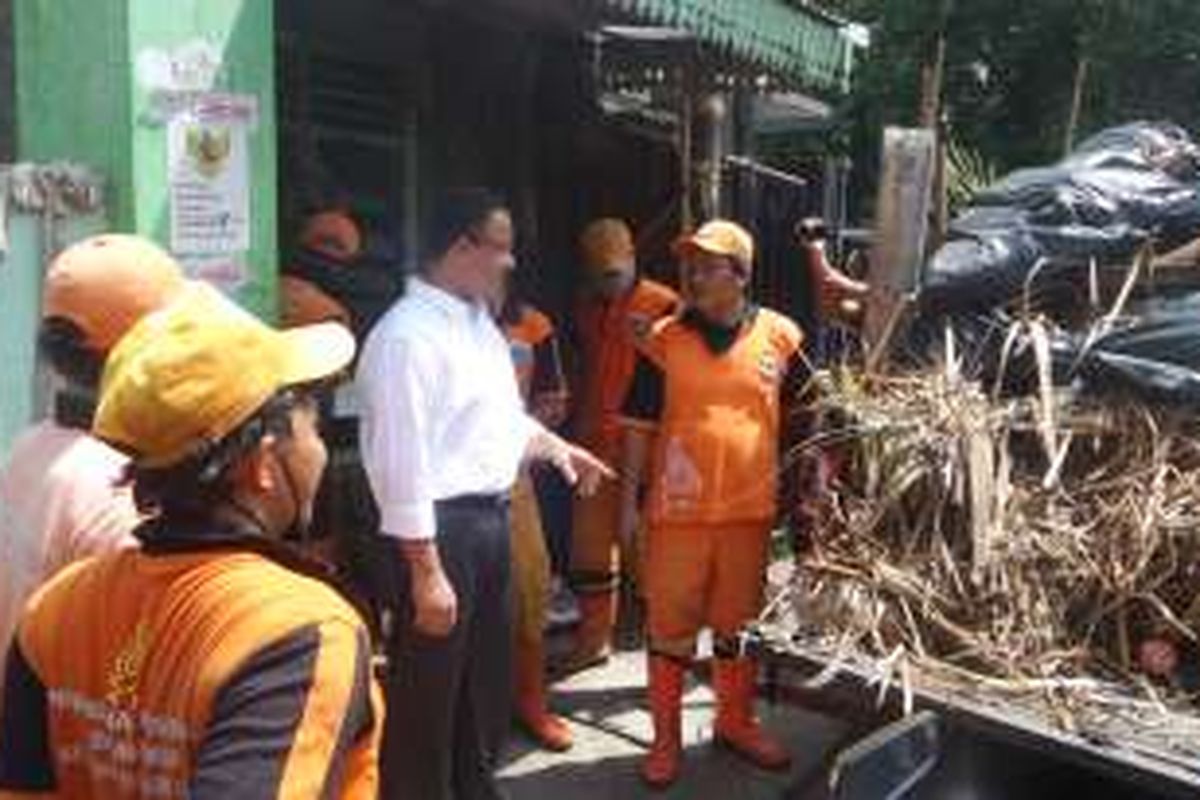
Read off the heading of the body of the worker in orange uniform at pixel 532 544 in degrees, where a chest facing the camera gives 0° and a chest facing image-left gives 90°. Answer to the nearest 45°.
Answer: approximately 315°

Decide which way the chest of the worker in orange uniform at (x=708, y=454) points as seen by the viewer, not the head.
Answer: toward the camera

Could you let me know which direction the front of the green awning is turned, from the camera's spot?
facing the viewer and to the right of the viewer

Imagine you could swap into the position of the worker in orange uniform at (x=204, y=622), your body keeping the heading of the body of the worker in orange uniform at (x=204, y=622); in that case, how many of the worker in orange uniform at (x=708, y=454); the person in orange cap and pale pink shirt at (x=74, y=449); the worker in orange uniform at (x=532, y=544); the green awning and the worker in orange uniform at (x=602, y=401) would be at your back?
0

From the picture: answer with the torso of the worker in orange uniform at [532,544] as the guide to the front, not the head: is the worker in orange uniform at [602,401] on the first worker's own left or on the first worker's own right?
on the first worker's own left

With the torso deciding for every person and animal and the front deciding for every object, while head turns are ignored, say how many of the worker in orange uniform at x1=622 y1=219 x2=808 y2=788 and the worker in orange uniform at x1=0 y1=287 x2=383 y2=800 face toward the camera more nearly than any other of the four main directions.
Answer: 1

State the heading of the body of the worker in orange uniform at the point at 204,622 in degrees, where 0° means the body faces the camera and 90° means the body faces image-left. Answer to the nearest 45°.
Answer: approximately 225°

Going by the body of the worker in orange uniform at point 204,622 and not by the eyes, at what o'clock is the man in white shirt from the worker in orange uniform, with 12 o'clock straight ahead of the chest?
The man in white shirt is roughly at 11 o'clock from the worker in orange uniform.

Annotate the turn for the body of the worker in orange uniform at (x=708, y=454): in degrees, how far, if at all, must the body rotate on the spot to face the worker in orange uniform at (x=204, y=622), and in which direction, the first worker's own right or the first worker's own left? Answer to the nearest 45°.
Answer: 0° — they already face them

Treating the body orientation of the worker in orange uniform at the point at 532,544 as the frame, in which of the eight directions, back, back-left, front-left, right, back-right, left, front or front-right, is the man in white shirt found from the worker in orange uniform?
front-right

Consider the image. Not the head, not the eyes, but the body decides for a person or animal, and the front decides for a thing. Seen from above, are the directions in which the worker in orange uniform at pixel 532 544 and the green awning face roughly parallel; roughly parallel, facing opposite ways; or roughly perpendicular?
roughly parallel

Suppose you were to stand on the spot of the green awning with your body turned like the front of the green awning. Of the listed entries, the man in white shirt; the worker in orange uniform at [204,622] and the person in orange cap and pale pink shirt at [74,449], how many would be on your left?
0

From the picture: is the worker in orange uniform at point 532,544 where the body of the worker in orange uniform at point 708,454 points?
no

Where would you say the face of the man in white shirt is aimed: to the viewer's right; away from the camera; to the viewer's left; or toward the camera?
to the viewer's right
